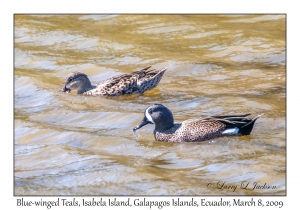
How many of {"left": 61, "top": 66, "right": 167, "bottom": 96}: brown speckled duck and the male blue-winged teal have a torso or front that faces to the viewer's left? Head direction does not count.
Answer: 2

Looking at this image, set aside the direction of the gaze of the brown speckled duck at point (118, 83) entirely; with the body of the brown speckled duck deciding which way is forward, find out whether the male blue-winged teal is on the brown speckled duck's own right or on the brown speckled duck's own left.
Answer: on the brown speckled duck's own left

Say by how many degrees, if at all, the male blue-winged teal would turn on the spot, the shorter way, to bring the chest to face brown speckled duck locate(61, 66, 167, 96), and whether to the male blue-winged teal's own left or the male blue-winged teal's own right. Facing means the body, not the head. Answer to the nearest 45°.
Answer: approximately 45° to the male blue-winged teal's own right

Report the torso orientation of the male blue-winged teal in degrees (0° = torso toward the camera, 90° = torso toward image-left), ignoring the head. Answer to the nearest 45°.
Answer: approximately 90°

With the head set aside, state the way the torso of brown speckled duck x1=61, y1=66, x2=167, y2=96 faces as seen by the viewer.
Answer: to the viewer's left
